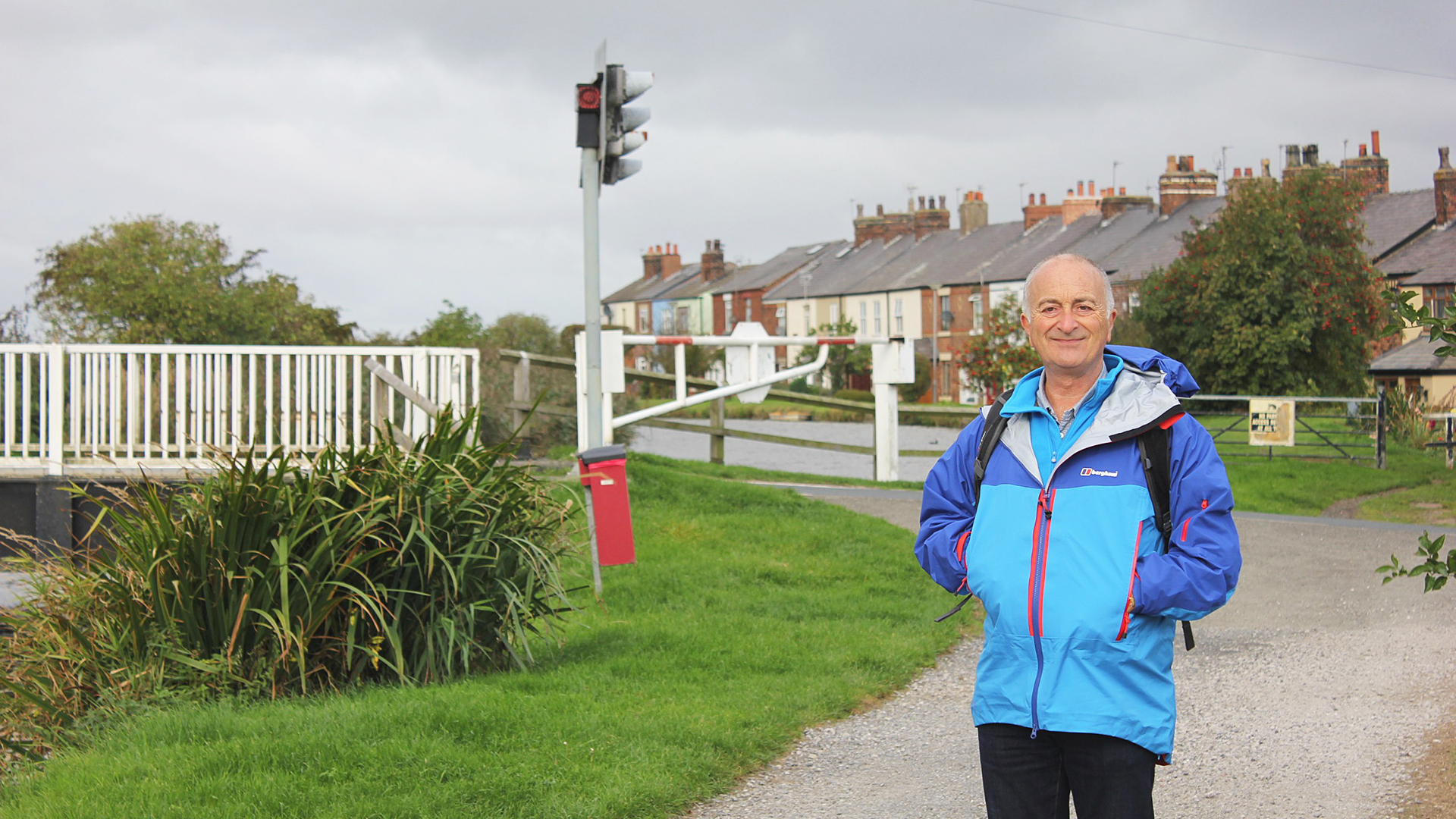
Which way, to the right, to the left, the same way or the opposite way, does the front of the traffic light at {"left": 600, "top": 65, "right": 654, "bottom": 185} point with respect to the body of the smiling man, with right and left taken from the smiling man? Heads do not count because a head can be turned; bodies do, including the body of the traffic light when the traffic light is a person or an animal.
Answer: to the left

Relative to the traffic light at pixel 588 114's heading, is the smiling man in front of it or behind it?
in front

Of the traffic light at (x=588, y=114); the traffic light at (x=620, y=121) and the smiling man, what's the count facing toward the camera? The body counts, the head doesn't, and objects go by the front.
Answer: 2

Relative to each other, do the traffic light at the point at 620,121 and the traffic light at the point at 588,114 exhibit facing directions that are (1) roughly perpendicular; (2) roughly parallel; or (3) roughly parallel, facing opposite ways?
roughly perpendicular

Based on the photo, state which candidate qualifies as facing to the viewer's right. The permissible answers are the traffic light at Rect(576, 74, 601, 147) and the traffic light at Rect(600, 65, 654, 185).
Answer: the traffic light at Rect(600, 65, 654, 185)

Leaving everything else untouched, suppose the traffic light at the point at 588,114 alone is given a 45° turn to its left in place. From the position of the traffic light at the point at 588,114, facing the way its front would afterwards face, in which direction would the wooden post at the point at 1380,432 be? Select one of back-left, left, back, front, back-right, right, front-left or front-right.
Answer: left

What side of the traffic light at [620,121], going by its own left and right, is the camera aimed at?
right

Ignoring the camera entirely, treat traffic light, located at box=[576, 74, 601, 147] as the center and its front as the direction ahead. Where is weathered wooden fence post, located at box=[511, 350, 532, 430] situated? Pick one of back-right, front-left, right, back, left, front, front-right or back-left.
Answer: back

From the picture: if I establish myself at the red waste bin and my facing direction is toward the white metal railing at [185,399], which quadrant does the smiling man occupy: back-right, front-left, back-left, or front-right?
back-left

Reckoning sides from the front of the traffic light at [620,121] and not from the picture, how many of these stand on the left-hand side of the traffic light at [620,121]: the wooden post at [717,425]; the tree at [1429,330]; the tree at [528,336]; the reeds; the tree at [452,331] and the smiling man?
3

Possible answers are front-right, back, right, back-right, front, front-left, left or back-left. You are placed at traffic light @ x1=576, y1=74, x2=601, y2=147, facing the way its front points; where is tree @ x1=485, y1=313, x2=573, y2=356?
back

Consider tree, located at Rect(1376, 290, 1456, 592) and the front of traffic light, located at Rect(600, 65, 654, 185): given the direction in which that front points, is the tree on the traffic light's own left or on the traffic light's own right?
on the traffic light's own right

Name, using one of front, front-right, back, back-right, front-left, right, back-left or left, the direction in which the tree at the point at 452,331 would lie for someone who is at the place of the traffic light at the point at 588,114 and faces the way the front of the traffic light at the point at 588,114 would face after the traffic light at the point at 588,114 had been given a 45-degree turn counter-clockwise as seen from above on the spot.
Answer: back-left
